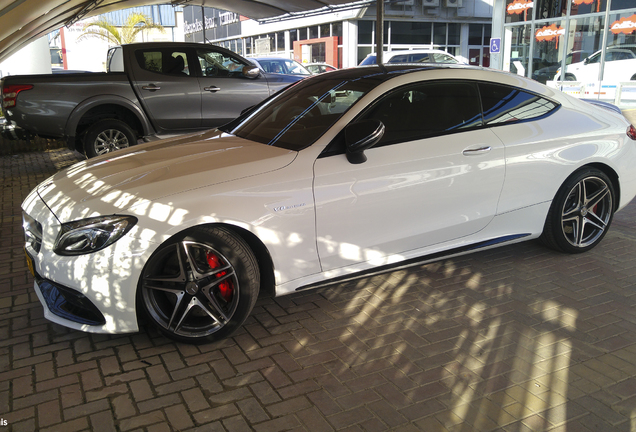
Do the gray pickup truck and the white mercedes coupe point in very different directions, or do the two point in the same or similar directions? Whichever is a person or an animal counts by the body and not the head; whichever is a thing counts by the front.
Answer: very different directions

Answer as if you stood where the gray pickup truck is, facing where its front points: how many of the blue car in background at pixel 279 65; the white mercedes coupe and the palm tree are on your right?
1

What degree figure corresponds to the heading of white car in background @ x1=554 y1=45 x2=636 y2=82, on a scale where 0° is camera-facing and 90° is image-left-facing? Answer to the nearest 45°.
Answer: approximately 90°

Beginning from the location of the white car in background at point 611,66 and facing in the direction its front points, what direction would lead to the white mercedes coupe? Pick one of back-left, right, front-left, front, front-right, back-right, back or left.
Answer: left

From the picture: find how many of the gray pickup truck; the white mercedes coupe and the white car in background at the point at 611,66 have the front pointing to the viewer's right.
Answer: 1

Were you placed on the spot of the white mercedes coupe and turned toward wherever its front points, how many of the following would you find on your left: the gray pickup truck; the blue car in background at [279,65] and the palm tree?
0

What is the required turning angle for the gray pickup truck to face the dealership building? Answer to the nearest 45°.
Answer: approximately 45° to its left

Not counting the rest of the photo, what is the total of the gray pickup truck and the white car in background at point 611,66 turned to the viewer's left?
1

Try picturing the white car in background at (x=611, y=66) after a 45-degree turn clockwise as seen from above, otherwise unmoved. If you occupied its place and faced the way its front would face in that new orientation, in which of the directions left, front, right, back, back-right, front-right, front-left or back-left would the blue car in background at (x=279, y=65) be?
left

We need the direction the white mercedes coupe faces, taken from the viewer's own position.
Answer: facing the viewer and to the left of the viewer

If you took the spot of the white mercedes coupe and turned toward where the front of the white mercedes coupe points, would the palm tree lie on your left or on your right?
on your right

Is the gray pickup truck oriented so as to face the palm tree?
no

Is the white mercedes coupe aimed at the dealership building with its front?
no

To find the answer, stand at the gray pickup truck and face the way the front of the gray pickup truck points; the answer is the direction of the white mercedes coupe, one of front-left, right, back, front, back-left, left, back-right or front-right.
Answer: right

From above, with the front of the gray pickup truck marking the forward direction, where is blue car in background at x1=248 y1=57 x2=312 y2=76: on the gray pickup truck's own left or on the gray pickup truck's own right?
on the gray pickup truck's own left

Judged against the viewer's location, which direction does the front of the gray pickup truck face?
facing to the right of the viewer
